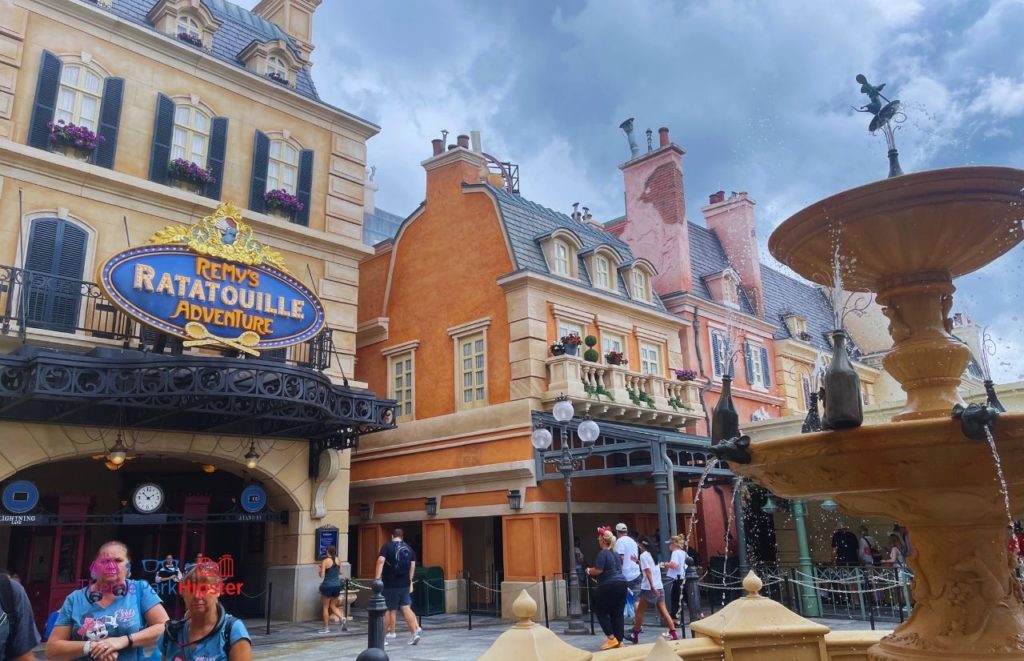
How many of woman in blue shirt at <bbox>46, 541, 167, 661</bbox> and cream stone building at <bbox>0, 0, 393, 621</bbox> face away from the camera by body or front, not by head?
0

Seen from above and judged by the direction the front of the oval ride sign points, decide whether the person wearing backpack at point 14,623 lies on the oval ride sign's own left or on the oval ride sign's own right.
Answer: on the oval ride sign's own right

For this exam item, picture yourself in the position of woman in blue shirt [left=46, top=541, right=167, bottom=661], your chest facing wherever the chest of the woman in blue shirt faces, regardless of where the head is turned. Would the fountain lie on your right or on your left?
on your left

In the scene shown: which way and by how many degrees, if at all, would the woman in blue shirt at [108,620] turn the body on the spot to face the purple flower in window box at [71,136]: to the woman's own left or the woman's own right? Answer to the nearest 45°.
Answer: approximately 180°

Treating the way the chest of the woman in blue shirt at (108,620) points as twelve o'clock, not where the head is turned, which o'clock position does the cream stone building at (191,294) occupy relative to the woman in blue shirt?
The cream stone building is roughly at 6 o'clock from the woman in blue shirt.

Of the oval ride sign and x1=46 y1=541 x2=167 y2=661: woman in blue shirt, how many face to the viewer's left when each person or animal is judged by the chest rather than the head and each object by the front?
0

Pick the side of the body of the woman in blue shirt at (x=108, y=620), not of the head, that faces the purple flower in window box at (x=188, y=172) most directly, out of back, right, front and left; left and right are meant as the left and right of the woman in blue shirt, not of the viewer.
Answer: back

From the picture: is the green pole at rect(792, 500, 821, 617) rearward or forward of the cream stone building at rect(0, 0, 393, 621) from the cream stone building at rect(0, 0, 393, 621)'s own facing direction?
forward

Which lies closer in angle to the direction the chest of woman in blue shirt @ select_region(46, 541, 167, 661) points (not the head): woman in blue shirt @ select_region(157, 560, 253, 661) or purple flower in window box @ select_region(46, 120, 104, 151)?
the woman in blue shirt

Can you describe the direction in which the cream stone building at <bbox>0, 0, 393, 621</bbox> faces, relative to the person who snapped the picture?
facing the viewer and to the right of the viewer

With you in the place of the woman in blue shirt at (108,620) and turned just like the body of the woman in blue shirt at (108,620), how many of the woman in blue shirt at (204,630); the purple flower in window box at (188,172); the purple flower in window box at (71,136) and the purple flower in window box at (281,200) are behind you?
3
